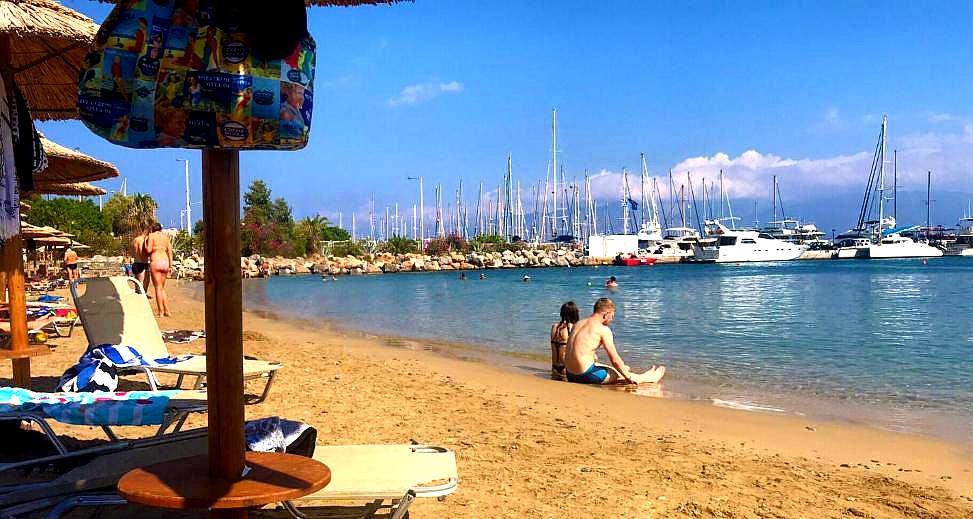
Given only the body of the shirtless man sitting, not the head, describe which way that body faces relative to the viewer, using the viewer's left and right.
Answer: facing away from the viewer and to the right of the viewer

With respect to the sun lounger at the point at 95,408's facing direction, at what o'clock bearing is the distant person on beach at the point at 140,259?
The distant person on beach is roughly at 9 o'clock from the sun lounger.

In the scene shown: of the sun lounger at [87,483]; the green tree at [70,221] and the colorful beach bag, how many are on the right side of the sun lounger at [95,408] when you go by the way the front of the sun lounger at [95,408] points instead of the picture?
2

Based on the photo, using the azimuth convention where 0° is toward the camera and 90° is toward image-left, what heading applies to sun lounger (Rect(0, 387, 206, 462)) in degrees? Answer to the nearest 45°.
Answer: approximately 270°

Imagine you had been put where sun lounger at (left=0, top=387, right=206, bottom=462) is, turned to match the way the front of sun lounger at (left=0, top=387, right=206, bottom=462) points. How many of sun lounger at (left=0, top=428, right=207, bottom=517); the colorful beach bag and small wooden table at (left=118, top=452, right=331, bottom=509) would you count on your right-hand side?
3

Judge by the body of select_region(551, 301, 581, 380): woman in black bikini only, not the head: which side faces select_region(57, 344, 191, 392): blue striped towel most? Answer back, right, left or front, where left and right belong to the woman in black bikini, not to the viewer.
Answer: back

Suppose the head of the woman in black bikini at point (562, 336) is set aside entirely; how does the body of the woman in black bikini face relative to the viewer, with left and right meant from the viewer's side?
facing away from the viewer and to the right of the viewer

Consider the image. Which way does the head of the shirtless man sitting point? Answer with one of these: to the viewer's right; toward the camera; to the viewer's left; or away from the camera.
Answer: to the viewer's right

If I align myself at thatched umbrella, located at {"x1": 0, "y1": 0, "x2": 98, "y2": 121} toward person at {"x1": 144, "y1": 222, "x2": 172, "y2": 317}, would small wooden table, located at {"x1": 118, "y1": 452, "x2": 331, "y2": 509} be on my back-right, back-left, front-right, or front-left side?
back-right
